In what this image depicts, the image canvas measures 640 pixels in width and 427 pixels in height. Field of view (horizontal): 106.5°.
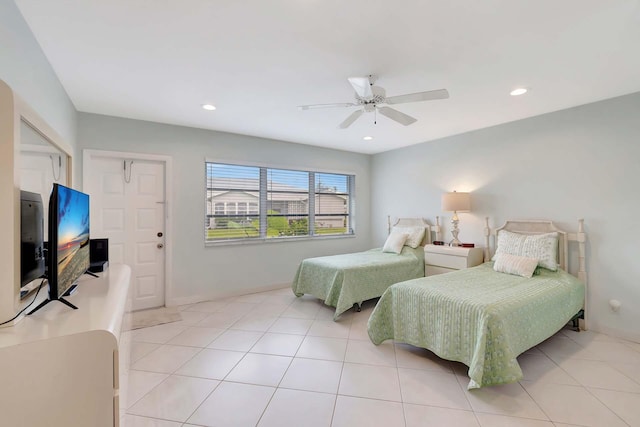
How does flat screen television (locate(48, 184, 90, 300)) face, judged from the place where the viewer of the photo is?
facing to the right of the viewer

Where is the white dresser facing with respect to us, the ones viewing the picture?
facing to the right of the viewer

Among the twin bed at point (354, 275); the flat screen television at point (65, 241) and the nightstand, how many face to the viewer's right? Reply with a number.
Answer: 1

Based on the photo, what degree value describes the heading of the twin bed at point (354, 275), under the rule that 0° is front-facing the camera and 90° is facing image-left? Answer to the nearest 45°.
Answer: approximately 45°

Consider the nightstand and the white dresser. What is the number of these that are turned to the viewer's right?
1

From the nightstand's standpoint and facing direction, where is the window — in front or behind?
in front

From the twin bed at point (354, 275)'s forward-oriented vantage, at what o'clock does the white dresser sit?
The white dresser is roughly at 11 o'clock from the twin bed.

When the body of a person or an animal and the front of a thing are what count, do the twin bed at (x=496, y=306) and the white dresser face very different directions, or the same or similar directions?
very different directions

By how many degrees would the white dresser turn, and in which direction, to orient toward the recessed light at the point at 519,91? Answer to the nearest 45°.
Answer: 0° — it already faces it

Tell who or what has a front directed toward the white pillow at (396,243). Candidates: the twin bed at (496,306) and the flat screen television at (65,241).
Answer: the flat screen television
